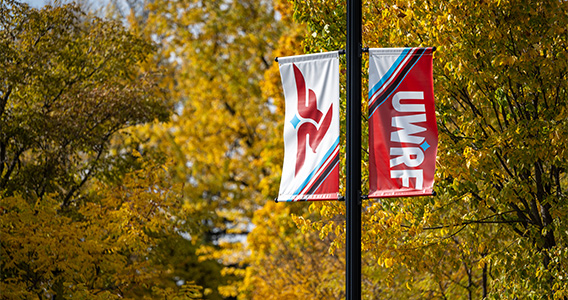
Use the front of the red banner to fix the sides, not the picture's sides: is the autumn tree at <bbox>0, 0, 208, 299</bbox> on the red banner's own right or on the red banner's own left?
on the red banner's own right

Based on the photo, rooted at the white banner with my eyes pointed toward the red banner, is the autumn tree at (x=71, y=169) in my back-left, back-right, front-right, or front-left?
back-left

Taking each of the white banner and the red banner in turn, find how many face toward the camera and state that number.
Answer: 2

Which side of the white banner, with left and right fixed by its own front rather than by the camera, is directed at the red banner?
left

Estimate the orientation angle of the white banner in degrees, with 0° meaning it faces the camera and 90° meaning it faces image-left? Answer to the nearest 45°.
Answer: approximately 0°

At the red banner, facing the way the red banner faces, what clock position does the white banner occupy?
The white banner is roughly at 3 o'clock from the red banner.

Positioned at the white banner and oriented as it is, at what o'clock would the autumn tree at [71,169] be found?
The autumn tree is roughly at 5 o'clock from the white banner.

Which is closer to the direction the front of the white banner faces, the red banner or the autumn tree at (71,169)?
the red banner

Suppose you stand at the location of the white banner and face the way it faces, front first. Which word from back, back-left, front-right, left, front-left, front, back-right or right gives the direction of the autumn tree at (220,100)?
back
